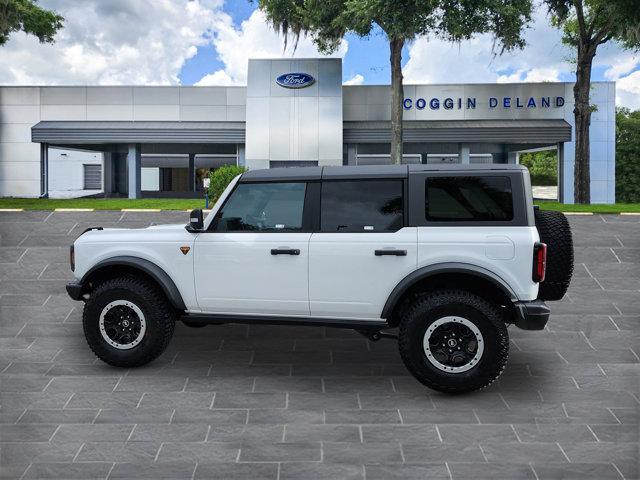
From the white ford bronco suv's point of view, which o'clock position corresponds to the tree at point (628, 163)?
The tree is roughly at 4 o'clock from the white ford bronco suv.

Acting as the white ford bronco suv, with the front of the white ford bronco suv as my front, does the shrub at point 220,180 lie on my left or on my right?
on my right

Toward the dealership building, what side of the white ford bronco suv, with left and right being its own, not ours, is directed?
right

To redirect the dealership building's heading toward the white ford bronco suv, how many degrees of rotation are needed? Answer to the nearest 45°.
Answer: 0° — it already faces it

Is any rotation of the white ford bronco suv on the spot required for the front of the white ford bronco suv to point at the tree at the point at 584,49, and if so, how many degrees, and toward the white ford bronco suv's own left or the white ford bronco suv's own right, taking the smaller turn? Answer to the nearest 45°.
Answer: approximately 135° to the white ford bronco suv's own right

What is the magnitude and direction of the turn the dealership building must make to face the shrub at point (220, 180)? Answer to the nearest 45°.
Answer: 0° — it already faces it

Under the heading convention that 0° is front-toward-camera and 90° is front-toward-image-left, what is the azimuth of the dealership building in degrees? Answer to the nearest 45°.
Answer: approximately 0°

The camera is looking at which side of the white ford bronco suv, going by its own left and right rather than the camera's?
left

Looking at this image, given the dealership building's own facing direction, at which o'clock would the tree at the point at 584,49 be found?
The tree is roughly at 10 o'clock from the dealership building.

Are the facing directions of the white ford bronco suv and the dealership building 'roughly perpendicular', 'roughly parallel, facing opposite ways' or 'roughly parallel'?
roughly perpendicular

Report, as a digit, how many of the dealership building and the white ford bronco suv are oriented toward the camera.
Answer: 1

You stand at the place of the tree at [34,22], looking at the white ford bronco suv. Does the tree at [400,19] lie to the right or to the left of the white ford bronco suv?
left

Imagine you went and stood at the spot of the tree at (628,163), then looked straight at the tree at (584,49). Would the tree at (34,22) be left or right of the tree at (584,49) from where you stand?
right
